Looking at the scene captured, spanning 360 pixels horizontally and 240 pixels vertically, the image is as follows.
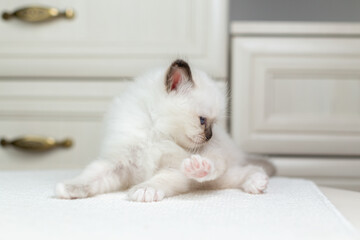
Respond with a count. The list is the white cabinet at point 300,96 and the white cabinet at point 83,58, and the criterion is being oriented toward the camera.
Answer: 2

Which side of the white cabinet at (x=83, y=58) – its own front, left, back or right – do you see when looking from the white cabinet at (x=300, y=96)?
left

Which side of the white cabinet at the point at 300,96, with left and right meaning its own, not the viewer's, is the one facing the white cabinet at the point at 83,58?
right

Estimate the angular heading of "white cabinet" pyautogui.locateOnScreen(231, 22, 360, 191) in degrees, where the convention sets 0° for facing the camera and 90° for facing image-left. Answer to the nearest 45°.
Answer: approximately 0°

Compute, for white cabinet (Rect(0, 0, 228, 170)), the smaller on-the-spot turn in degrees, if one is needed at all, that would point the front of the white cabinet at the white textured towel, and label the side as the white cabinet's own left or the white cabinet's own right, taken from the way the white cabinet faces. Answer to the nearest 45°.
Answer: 0° — it already faces it

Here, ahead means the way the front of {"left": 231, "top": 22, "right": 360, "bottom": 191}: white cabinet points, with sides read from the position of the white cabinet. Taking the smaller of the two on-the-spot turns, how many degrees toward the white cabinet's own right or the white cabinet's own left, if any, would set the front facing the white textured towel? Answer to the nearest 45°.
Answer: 0° — it already faces it

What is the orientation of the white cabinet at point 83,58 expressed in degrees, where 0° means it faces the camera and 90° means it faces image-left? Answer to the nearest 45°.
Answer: approximately 0°

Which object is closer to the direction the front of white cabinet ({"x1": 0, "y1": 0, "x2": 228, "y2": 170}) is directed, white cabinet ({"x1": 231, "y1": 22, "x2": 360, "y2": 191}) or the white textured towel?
the white textured towel

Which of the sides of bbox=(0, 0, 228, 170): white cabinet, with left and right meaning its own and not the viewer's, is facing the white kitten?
front
